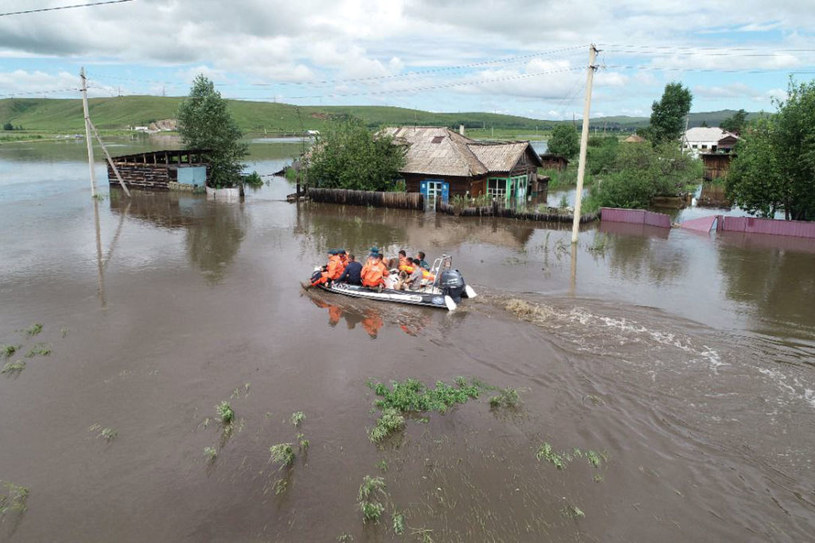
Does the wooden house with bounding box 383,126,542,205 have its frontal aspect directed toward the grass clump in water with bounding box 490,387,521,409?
yes

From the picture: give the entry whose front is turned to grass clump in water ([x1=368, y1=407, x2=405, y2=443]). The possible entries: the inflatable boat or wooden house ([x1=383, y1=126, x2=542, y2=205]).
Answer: the wooden house

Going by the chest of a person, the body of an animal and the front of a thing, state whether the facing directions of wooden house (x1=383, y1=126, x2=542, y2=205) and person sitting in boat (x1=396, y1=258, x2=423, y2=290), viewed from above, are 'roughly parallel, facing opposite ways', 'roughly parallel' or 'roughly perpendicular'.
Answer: roughly perpendicular

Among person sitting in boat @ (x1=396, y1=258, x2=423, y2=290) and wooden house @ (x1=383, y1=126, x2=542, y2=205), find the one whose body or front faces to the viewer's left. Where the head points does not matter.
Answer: the person sitting in boat

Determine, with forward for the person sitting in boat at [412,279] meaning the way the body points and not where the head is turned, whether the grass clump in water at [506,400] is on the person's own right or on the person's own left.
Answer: on the person's own left

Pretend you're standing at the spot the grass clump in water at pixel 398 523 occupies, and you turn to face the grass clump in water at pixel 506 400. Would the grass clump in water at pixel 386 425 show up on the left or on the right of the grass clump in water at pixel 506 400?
left

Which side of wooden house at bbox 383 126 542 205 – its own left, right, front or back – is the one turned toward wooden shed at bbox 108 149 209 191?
right

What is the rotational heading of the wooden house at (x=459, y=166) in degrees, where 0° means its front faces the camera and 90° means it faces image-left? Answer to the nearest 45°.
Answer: approximately 0°

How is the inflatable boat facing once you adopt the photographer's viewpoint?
facing away from the viewer and to the left of the viewer

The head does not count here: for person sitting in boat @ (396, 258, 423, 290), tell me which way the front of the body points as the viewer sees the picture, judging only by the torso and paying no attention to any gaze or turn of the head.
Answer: to the viewer's left

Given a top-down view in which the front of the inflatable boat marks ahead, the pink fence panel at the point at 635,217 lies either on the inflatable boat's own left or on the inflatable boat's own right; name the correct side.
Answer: on the inflatable boat's own right

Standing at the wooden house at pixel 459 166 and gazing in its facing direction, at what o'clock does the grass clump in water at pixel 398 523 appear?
The grass clump in water is roughly at 12 o'clock from the wooden house.

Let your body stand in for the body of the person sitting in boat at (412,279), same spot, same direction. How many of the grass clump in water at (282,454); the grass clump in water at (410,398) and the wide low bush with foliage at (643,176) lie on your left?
2
